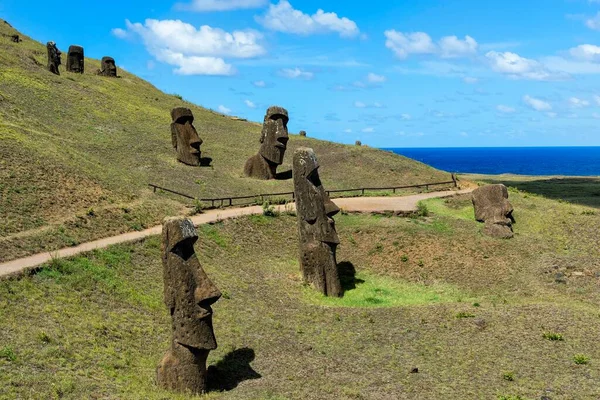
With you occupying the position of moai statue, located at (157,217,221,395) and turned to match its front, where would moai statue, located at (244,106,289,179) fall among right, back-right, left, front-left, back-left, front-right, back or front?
left

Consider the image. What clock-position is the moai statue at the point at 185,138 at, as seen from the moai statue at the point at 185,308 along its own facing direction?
the moai statue at the point at 185,138 is roughly at 9 o'clock from the moai statue at the point at 185,308.

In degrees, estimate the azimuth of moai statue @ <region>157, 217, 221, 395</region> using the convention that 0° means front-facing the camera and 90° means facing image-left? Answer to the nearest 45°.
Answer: approximately 270°

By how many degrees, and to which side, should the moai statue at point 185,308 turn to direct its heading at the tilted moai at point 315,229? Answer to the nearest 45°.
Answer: approximately 45° to its left

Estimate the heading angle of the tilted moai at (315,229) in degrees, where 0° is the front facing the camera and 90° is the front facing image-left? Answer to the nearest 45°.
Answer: approximately 270°

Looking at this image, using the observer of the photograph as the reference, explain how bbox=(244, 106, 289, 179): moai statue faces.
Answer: facing the viewer and to the right of the viewer

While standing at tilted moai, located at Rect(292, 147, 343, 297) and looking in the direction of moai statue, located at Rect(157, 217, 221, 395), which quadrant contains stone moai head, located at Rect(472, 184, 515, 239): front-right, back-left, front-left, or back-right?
back-left

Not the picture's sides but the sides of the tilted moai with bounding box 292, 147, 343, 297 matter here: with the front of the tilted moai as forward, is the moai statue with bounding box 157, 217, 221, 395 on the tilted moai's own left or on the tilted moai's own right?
on the tilted moai's own right
